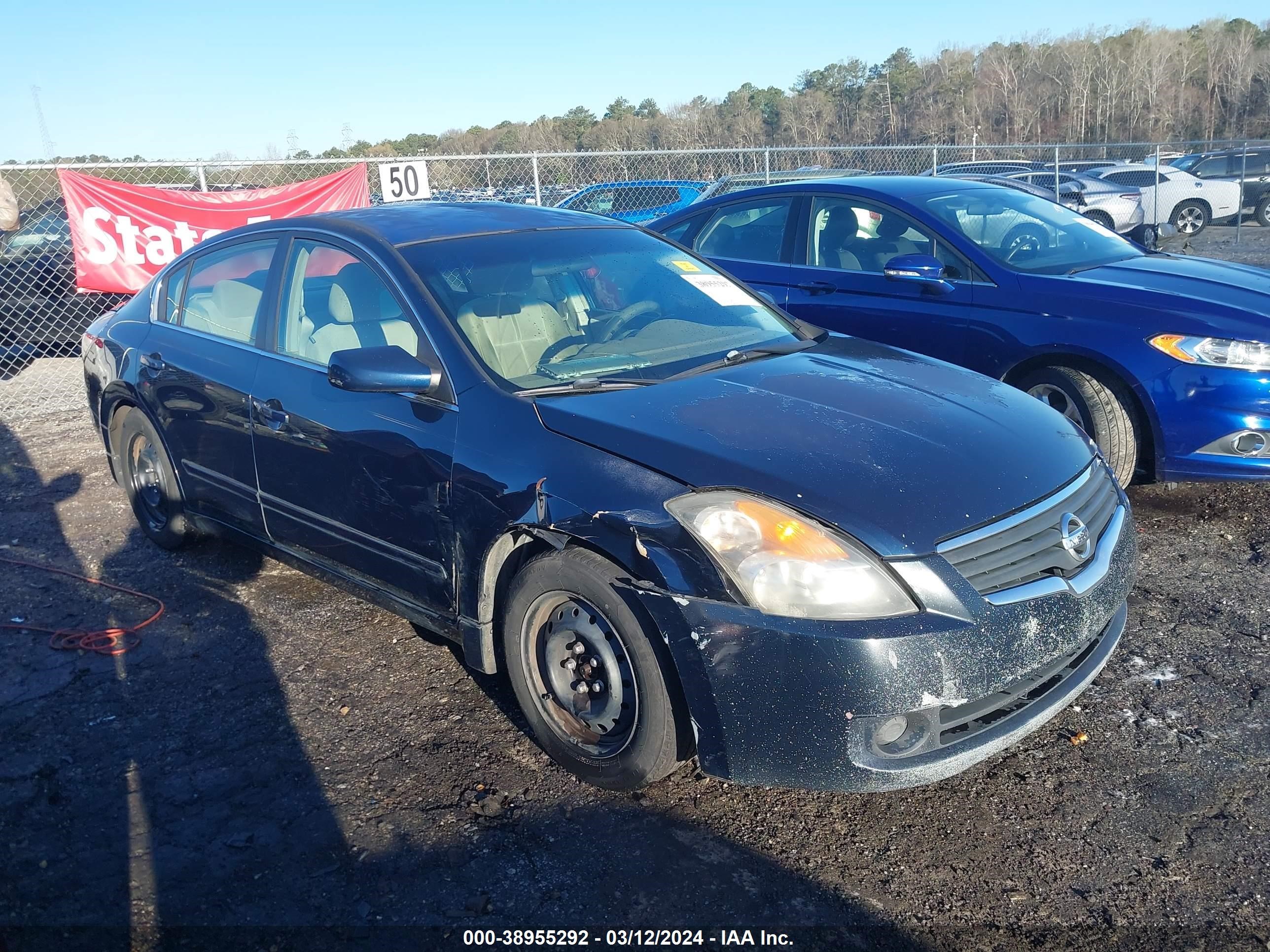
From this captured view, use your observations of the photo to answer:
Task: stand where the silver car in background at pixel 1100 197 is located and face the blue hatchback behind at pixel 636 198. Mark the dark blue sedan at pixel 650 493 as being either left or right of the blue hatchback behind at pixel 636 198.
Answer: left

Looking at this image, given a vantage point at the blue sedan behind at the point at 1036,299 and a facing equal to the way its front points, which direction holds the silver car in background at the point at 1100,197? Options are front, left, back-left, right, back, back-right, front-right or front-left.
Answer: back-left

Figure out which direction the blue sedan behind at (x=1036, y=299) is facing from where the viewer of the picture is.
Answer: facing the viewer and to the right of the viewer

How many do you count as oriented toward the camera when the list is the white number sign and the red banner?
2

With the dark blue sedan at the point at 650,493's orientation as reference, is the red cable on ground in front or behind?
behind

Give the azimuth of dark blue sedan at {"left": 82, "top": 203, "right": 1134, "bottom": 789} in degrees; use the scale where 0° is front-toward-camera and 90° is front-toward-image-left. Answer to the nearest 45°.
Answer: approximately 315°

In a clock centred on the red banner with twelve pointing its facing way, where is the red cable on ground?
The red cable on ground is roughly at 12 o'clock from the red banner.

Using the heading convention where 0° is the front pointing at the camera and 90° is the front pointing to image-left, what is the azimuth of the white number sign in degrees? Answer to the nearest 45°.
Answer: approximately 0°

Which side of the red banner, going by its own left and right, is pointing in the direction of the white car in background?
left
